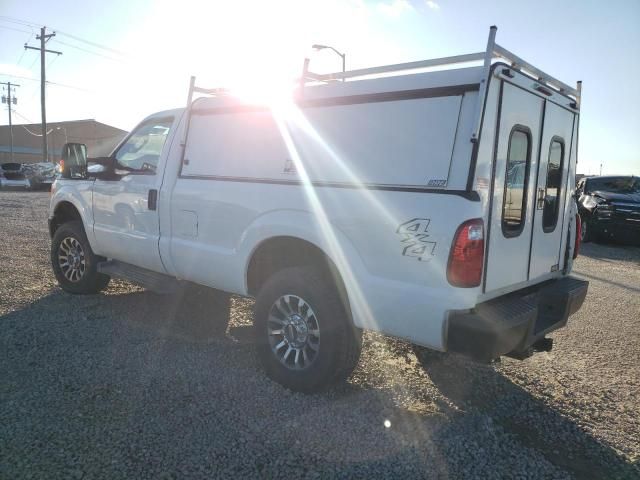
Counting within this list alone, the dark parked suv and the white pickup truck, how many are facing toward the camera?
1

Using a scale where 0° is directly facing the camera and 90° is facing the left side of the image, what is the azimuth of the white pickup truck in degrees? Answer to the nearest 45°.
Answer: approximately 135°

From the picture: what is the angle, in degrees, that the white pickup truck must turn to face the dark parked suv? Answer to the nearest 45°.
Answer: approximately 90° to its right

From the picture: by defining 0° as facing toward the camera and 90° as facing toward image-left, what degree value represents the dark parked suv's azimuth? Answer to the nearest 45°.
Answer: approximately 0°

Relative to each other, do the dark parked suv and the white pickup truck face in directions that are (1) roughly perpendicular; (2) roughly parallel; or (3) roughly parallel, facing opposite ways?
roughly perpendicular

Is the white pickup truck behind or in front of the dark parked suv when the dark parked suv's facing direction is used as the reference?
in front
